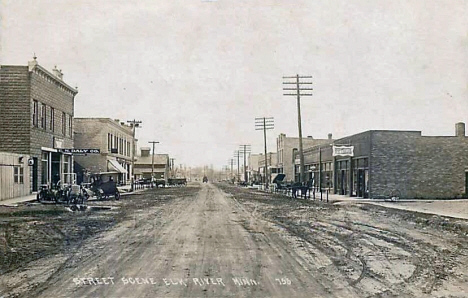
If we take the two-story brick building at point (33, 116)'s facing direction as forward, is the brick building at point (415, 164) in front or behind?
in front

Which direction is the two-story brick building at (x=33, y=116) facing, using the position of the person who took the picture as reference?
facing the viewer and to the right of the viewer

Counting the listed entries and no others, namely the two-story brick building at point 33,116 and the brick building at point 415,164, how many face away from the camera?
0

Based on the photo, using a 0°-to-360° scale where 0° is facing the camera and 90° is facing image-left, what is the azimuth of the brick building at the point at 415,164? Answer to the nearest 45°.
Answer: approximately 45°

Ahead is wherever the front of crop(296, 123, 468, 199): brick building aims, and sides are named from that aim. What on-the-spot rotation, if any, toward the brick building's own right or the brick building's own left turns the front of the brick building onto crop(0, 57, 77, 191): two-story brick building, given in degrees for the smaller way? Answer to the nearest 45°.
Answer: approximately 45° to the brick building's own right
